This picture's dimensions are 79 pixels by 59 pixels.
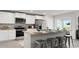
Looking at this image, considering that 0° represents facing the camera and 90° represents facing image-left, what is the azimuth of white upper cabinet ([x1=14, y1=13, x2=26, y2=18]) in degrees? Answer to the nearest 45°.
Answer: approximately 0°

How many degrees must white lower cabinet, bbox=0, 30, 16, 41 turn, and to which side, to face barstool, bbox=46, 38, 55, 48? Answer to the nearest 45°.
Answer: approximately 90° to its left

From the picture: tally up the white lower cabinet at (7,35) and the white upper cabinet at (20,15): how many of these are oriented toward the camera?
2
